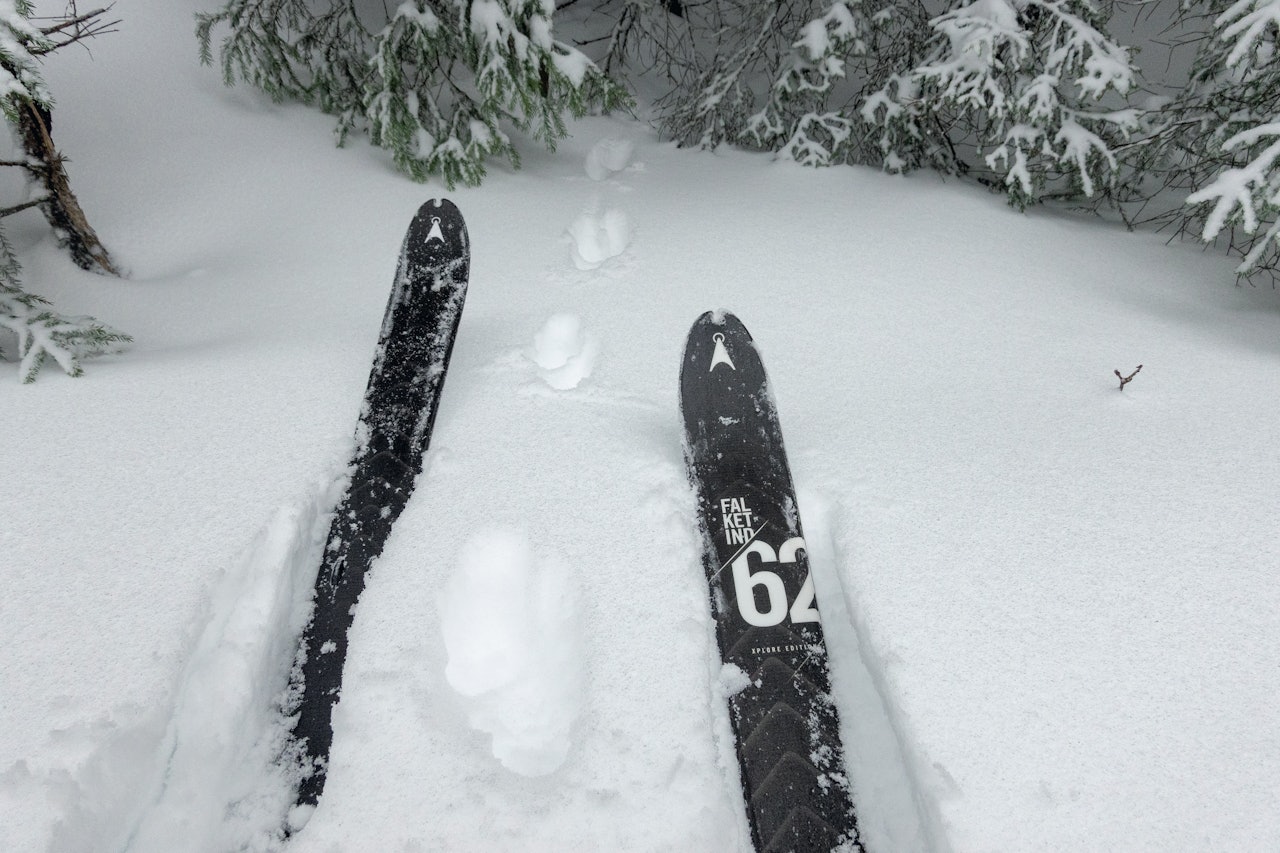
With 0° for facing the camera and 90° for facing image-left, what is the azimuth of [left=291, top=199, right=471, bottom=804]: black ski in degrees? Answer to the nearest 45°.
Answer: approximately 180°

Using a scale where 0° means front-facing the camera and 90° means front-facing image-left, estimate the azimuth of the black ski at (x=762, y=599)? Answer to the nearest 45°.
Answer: approximately 180°

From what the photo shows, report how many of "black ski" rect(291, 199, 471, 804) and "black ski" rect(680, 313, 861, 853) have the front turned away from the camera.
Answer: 2

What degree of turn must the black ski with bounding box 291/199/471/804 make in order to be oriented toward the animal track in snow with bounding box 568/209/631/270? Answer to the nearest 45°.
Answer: approximately 45° to its right
